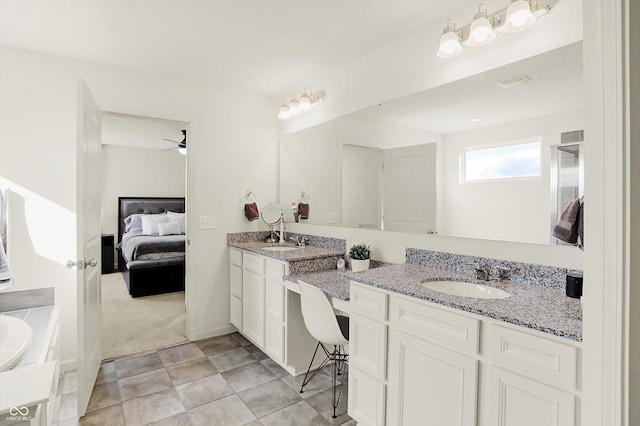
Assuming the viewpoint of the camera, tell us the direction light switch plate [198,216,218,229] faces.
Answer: facing the viewer

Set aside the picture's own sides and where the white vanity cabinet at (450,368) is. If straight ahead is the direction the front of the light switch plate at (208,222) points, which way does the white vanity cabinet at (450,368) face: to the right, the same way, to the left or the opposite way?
to the right

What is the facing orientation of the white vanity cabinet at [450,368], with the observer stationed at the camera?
facing the viewer and to the left of the viewer

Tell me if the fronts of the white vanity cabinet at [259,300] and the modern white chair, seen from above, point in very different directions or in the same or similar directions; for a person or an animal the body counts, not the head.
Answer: very different directions

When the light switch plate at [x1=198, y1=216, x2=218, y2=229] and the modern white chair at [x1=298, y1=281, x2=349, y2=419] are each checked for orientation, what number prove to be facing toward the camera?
1

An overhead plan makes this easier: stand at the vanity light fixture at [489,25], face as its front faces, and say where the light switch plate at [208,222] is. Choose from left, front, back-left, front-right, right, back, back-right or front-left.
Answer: front-right

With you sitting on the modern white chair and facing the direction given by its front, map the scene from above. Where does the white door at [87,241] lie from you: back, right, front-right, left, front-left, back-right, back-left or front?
back-left

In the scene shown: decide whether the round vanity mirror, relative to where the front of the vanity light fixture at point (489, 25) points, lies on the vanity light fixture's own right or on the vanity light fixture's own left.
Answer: on the vanity light fixture's own right

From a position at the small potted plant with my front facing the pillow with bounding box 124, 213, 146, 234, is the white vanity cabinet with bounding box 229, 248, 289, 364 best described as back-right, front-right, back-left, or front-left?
front-left

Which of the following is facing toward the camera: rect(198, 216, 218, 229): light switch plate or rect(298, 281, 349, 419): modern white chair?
the light switch plate

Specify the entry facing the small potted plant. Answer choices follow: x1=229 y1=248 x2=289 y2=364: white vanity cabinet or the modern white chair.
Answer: the modern white chair
